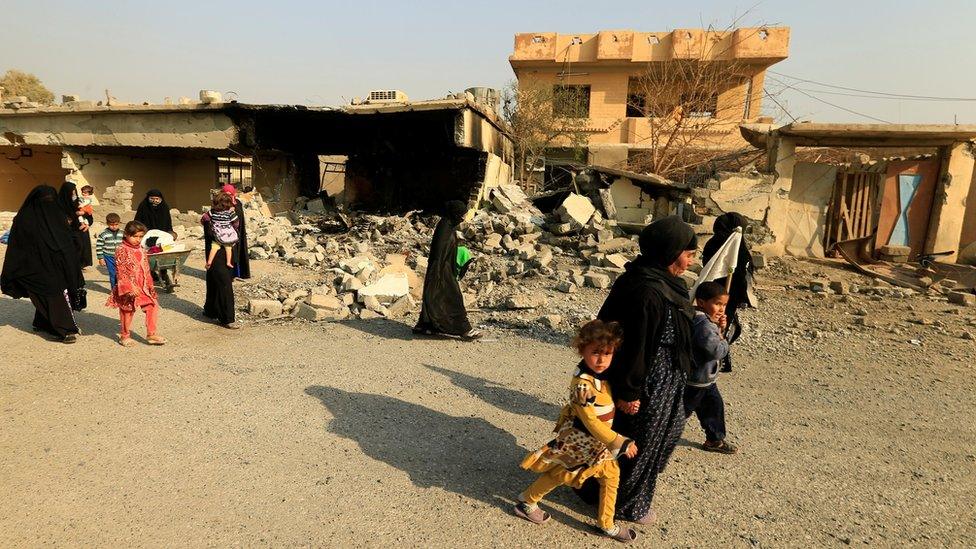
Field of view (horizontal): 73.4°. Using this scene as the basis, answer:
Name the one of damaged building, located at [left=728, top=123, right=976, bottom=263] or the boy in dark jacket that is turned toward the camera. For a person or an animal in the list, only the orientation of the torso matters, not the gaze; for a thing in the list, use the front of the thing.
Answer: the damaged building

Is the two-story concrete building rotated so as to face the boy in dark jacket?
yes

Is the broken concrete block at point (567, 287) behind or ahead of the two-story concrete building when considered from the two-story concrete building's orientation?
ahead

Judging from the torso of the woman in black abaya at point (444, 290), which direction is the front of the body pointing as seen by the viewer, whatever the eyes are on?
to the viewer's right

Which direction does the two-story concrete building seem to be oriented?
toward the camera

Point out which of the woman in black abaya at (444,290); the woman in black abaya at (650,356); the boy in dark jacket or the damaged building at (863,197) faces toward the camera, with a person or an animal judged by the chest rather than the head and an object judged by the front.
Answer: the damaged building

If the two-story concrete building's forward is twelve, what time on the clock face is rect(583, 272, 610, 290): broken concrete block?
The broken concrete block is roughly at 12 o'clock from the two-story concrete building.

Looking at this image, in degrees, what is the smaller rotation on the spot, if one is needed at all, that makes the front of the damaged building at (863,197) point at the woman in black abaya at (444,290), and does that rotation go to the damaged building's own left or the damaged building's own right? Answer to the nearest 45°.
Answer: approximately 45° to the damaged building's own right

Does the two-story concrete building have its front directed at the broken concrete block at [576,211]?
yes

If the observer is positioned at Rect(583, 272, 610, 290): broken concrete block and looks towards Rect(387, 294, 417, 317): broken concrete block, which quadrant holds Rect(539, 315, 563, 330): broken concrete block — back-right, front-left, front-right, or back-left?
front-left

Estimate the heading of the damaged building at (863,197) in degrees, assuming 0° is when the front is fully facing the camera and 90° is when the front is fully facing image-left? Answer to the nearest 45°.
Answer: approximately 0°
